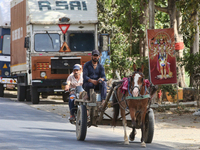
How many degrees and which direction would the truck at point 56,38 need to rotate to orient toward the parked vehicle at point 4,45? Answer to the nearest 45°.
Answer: approximately 135° to its right

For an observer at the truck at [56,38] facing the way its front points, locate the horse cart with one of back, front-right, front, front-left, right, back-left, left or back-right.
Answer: front

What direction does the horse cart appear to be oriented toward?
toward the camera

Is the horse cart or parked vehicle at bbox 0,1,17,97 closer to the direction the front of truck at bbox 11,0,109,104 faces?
the horse cart

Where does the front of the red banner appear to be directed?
toward the camera

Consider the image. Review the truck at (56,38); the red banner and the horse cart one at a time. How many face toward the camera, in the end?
3

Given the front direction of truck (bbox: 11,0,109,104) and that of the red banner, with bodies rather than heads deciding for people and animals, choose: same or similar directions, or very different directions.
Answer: same or similar directions

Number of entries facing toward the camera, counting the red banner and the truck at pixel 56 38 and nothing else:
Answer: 2

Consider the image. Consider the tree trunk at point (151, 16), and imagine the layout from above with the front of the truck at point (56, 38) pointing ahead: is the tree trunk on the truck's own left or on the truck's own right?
on the truck's own left

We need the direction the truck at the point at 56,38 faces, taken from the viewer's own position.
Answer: facing the viewer

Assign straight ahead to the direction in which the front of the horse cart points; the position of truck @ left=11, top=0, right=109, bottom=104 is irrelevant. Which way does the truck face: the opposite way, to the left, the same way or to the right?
the same way

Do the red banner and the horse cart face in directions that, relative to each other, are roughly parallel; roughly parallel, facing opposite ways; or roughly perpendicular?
roughly parallel
